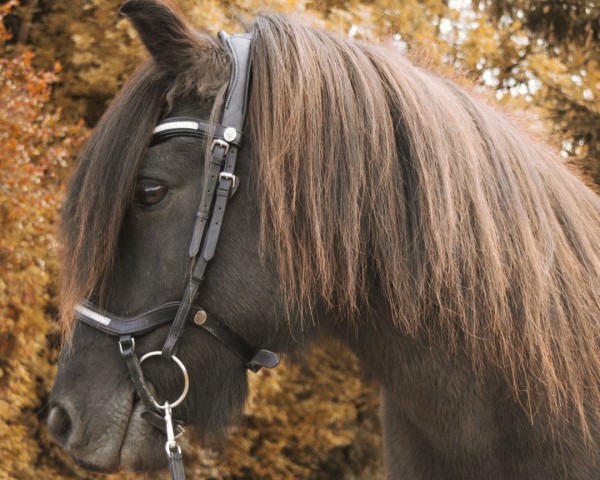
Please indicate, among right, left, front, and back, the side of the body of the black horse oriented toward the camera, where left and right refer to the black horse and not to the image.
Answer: left
